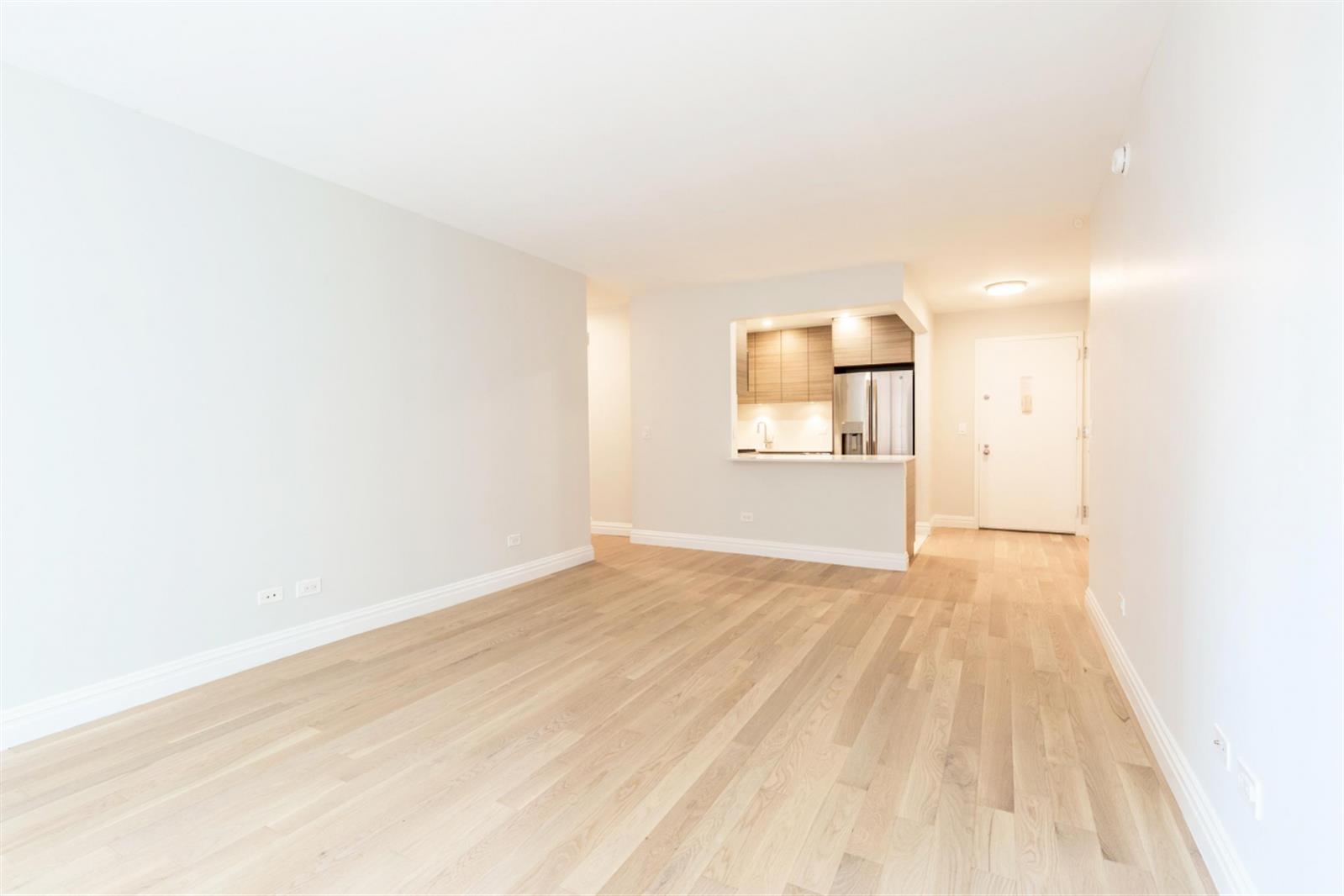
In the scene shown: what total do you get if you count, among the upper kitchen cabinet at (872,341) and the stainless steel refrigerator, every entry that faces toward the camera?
2

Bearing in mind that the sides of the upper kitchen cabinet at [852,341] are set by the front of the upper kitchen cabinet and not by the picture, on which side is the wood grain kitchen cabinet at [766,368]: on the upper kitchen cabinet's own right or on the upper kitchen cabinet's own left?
on the upper kitchen cabinet's own right

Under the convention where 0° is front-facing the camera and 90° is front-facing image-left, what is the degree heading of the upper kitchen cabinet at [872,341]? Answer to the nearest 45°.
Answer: approximately 0°

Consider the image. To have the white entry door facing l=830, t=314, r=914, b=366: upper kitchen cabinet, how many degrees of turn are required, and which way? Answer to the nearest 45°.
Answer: approximately 45° to its right

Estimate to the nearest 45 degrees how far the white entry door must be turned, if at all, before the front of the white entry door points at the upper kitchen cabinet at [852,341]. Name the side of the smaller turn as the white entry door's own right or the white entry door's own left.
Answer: approximately 45° to the white entry door's own right

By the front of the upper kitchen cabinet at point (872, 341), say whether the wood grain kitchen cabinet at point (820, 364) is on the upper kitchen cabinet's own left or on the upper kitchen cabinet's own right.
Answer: on the upper kitchen cabinet's own right

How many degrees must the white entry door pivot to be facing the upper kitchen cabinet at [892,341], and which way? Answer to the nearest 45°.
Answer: approximately 45° to its right
